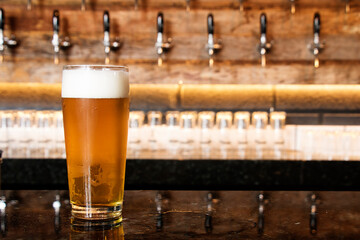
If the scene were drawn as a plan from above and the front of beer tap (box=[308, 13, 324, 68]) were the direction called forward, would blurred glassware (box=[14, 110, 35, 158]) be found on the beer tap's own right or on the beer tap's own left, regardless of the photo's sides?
on the beer tap's own right

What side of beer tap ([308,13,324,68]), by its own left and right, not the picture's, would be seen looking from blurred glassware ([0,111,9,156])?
right

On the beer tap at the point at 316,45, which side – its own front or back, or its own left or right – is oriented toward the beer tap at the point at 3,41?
right

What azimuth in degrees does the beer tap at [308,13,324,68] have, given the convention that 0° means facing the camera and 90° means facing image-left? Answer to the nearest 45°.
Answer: approximately 0°

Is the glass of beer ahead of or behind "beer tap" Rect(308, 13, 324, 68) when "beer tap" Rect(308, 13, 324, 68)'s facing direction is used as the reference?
ahead

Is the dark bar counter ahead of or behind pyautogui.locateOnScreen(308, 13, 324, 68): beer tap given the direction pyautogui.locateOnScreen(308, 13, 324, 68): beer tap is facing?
ahead

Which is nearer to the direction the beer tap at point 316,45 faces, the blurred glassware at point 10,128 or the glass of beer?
the glass of beer

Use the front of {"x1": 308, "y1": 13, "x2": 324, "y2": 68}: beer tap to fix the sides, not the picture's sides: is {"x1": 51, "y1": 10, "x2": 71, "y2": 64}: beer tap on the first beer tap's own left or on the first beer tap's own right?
on the first beer tap's own right

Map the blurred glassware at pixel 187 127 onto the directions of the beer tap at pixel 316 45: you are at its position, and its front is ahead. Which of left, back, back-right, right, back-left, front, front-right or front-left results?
front-right
